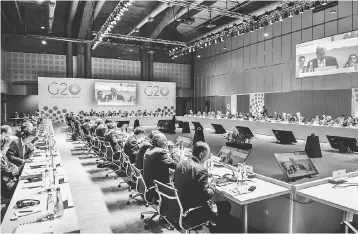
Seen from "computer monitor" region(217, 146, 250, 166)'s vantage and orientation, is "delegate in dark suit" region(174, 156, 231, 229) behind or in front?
in front

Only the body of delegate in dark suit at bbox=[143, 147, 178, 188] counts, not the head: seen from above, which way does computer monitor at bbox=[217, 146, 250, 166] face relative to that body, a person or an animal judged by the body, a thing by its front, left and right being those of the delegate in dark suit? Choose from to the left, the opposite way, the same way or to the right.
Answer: the opposite way
